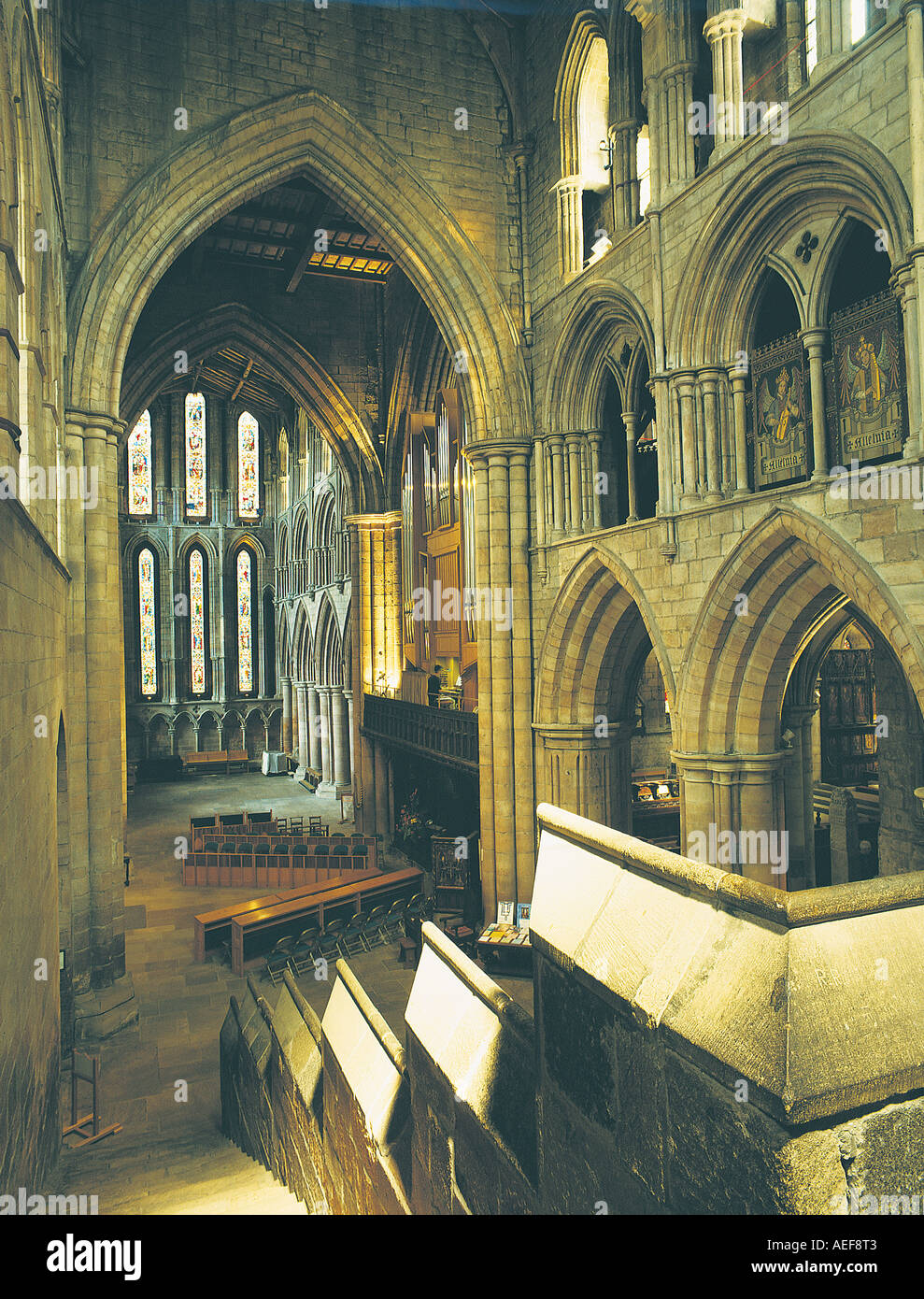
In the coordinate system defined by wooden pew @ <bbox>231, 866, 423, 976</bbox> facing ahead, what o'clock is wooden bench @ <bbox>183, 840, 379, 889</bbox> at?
The wooden bench is roughly at 1 o'clock from the wooden pew.

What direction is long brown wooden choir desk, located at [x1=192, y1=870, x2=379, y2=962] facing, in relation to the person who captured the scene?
facing away from the viewer and to the left of the viewer

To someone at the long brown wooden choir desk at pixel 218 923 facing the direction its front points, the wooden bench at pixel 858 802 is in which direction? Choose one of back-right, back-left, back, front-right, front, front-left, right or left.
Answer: back-right

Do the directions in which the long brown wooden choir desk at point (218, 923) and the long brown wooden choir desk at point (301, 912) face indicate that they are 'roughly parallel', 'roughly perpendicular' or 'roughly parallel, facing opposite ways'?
roughly parallel

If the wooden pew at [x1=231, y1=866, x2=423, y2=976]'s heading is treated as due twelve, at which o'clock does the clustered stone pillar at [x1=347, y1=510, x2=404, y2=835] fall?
The clustered stone pillar is roughly at 2 o'clock from the wooden pew.

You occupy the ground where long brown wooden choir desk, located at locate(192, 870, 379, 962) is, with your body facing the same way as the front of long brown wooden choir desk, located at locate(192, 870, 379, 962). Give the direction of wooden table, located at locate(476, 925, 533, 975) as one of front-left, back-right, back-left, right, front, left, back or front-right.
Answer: back

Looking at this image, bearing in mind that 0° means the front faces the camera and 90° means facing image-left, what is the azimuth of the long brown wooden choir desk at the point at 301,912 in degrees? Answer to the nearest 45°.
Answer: approximately 135°
